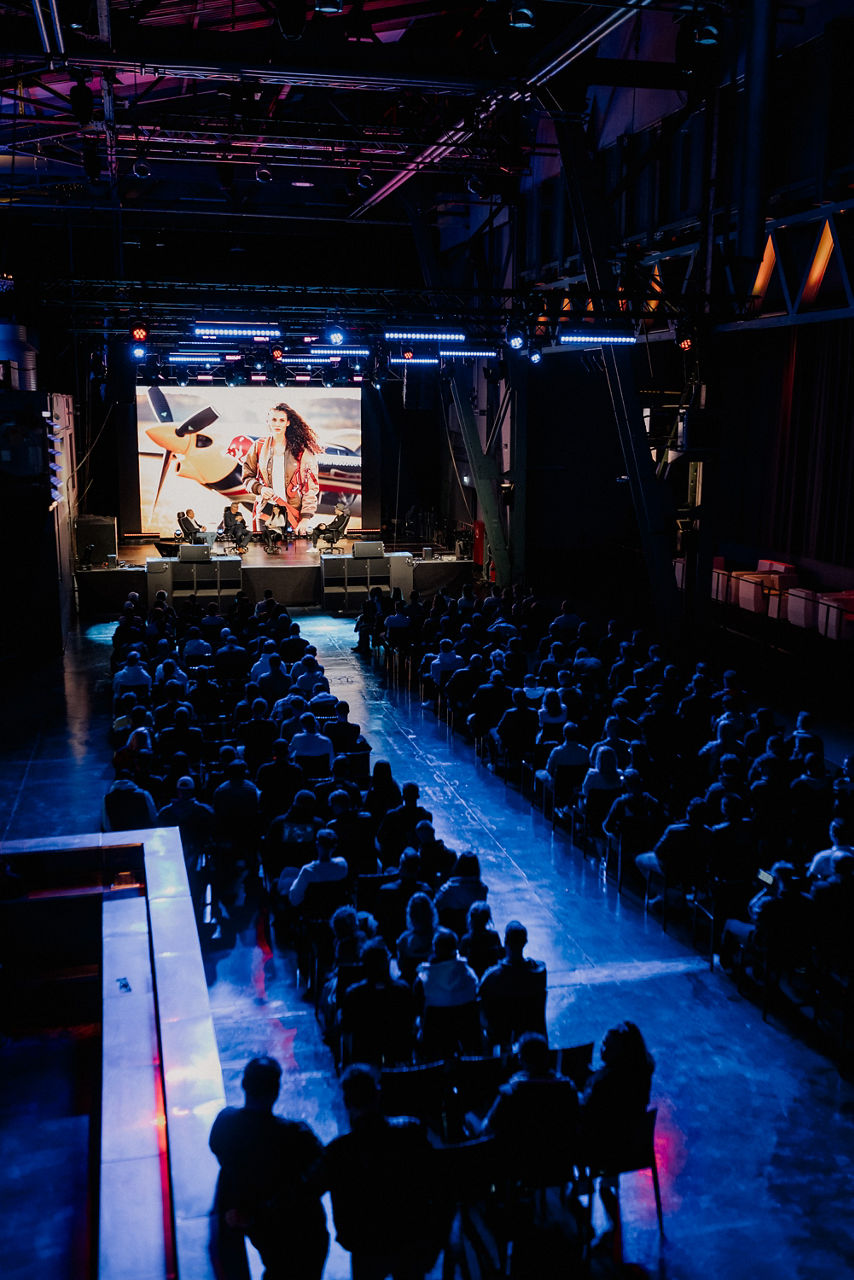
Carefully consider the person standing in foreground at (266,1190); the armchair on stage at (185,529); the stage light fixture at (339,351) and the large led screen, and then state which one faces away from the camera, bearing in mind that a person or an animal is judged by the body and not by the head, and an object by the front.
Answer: the person standing in foreground

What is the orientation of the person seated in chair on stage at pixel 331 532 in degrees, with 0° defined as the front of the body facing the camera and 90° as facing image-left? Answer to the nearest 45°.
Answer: approximately 90°

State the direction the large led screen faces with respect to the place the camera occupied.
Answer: facing the viewer

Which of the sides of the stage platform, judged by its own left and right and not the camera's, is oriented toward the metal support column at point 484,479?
left

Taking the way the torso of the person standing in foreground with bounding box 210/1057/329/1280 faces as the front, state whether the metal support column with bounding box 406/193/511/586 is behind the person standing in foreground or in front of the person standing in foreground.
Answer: in front

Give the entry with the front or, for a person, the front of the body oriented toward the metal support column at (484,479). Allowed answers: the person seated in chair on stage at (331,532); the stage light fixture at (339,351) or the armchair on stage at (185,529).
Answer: the armchair on stage at (185,529)

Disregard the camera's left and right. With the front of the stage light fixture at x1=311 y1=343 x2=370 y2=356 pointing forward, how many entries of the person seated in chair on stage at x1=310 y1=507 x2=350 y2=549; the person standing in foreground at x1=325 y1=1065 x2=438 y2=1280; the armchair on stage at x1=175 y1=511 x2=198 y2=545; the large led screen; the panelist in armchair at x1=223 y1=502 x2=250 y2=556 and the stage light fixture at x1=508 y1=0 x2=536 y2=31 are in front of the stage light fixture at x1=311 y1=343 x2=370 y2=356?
2

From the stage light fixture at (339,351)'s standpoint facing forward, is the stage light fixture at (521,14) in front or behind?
in front

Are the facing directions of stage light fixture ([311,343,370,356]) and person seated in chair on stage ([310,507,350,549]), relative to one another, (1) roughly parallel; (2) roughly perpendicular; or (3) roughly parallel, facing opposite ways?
roughly perpendicular

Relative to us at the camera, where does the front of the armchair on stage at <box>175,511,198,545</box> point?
facing the viewer and to the right of the viewer

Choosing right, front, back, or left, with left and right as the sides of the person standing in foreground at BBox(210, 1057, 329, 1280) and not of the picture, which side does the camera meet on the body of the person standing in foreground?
back

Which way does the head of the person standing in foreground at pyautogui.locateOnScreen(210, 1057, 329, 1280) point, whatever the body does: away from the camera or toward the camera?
away from the camera

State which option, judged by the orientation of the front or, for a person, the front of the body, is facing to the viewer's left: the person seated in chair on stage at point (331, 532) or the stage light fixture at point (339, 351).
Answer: the person seated in chair on stage

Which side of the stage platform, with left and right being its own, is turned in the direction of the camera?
front

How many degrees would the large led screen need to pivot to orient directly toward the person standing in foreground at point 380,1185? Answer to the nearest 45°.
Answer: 0° — it already faces them

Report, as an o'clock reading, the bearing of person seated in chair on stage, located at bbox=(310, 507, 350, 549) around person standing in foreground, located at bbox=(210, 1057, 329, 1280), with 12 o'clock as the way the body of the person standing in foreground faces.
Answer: The person seated in chair on stage is roughly at 12 o'clock from the person standing in foreground.
